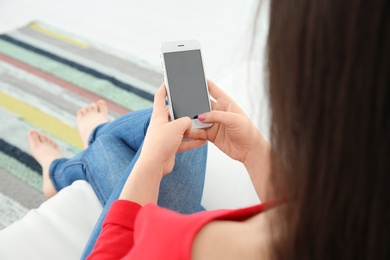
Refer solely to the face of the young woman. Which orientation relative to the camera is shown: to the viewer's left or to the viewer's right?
to the viewer's left

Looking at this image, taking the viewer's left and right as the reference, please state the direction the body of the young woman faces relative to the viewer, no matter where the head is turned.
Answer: facing away from the viewer and to the left of the viewer
